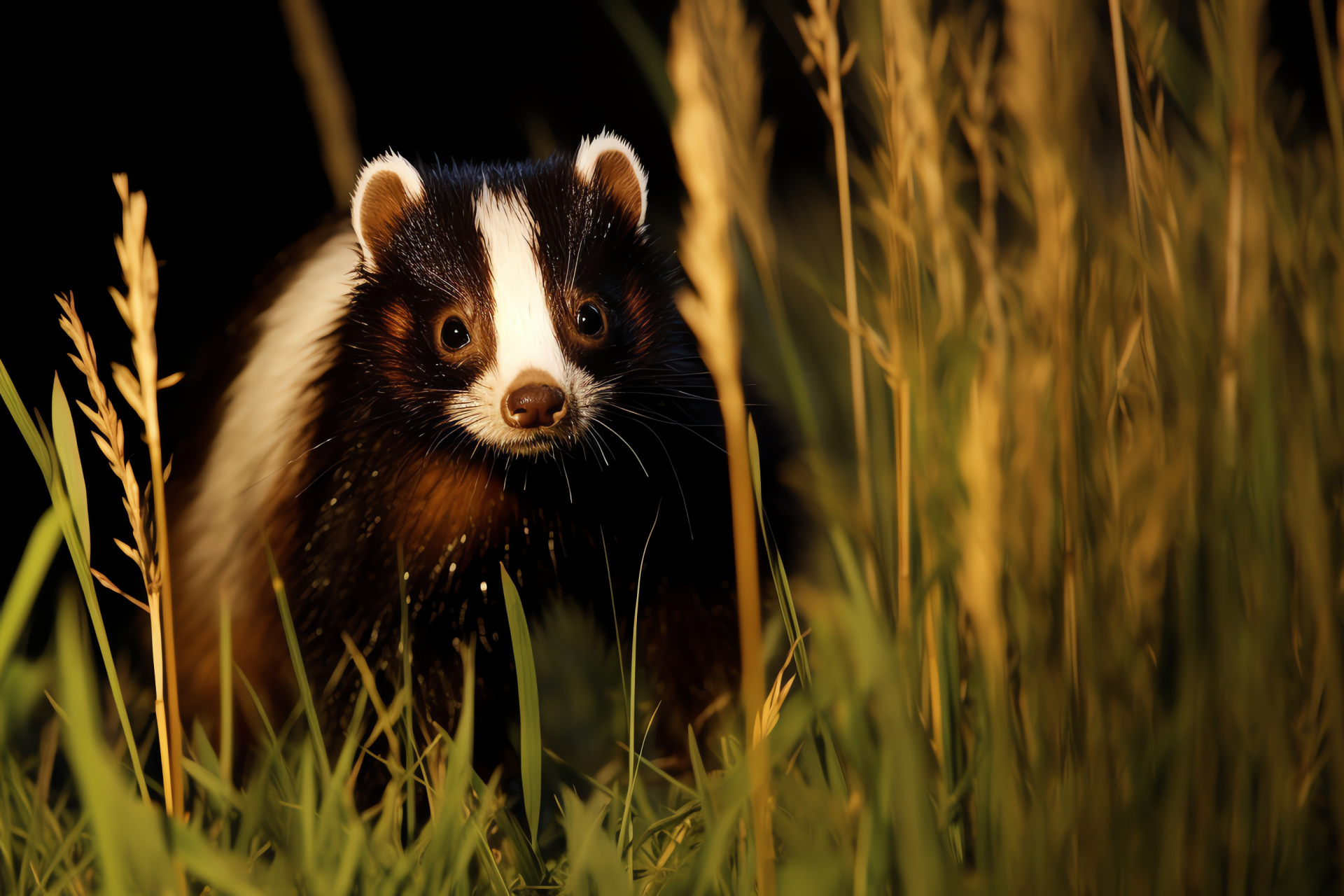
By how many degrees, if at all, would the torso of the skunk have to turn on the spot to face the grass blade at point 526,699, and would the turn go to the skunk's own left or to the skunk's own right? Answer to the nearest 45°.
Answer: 0° — it already faces it

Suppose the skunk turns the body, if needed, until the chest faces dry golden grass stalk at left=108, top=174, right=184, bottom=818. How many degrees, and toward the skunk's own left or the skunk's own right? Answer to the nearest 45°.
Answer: approximately 90° to the badger's own right

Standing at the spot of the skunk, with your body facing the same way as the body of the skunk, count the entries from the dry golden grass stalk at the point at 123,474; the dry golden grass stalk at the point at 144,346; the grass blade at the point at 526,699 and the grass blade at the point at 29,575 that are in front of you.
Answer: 4

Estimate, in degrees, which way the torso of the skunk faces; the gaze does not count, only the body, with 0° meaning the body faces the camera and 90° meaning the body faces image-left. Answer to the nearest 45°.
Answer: approximately 0°
